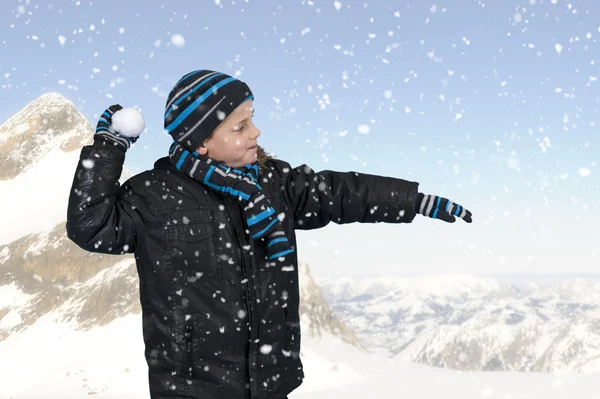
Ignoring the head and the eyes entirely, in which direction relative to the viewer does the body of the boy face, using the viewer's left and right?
facing the viewer and to the right of the viewer

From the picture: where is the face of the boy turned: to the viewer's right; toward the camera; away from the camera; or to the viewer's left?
to the viewer's right

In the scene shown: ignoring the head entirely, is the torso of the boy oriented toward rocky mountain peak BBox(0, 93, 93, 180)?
no
